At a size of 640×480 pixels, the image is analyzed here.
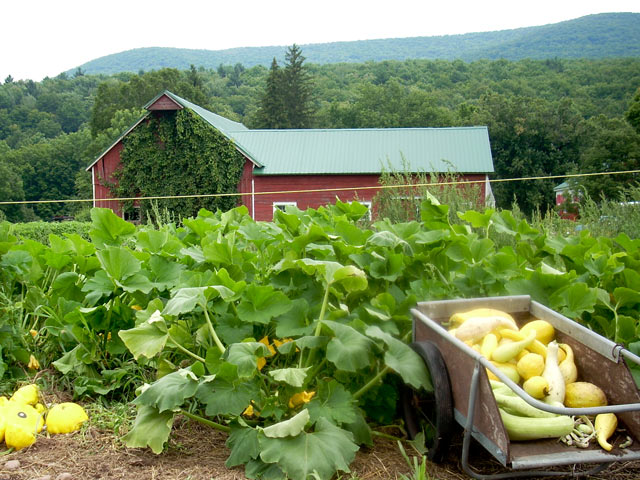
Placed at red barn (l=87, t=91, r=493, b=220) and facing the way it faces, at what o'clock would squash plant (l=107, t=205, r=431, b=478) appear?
The squash plant is roughly at 12 o'clock from the red barn.

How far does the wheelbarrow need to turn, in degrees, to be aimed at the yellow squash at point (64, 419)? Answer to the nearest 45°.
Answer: approximately 45° to its left

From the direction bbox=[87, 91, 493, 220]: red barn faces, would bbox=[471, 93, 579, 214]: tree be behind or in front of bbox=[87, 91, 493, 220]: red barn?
behind

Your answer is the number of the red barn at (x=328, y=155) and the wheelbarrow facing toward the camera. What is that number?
1

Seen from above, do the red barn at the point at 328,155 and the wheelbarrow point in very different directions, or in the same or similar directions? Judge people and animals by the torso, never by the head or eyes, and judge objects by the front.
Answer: very different directions

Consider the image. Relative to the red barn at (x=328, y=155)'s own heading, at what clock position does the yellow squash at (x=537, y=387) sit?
The yellow squash is roughly at 12 o'clock from the red barn.

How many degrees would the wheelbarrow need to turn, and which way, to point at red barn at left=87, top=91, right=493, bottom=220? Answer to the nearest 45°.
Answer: approximately 45° to its right

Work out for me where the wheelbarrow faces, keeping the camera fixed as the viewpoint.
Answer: facing away from the viewer and to the left of the viewer

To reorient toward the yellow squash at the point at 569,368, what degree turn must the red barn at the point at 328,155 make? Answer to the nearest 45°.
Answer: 0° — it already faces it
